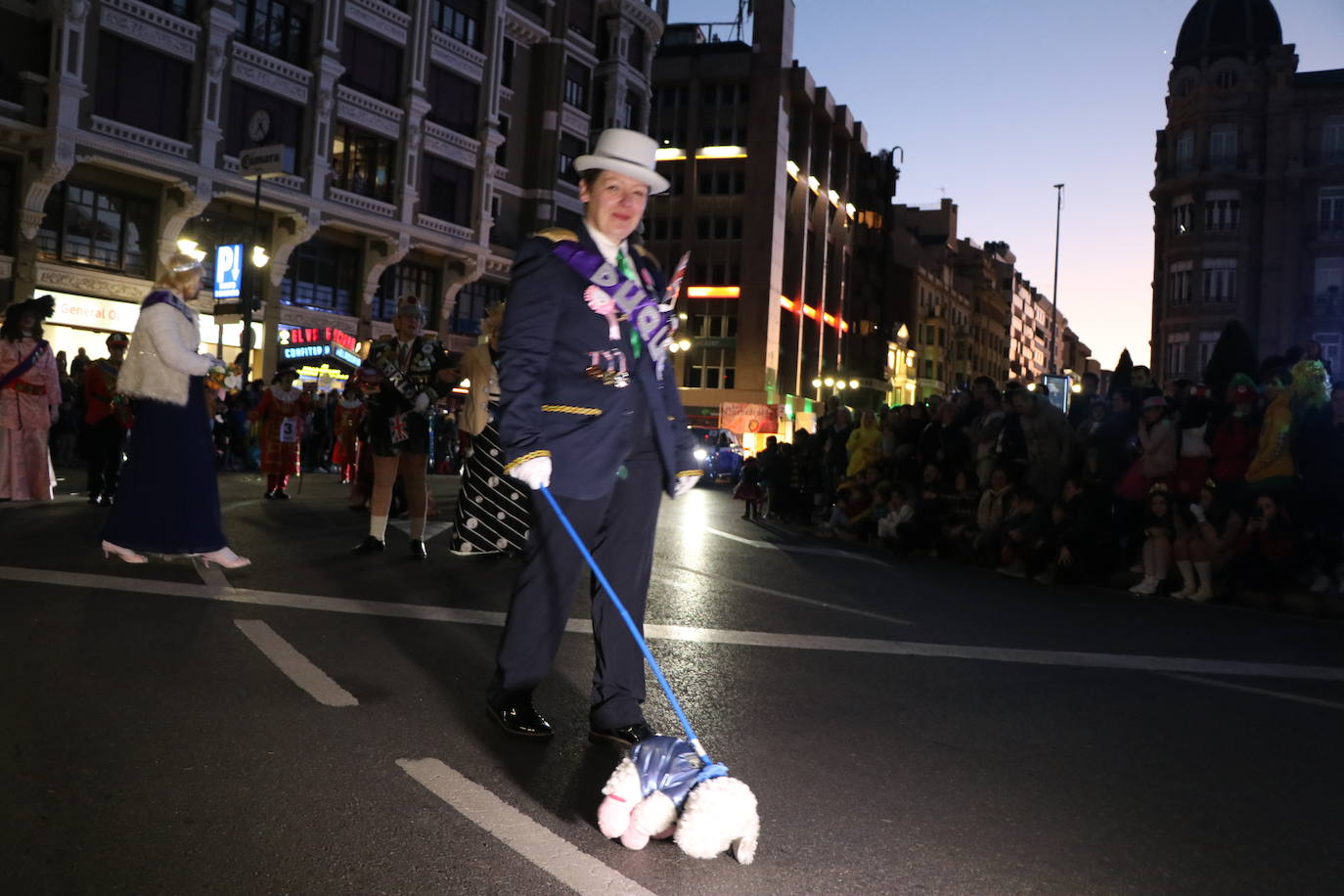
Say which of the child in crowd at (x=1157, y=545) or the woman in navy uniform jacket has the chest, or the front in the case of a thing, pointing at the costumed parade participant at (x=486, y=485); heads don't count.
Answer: the child in crowd

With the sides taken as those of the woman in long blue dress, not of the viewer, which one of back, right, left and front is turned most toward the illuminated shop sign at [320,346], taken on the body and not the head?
left

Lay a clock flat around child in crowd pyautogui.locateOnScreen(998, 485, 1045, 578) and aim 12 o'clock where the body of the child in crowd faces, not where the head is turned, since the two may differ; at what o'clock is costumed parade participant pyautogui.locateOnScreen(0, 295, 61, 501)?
The costumed parade participant is roughly at 1 o'clock from the child in crowd.

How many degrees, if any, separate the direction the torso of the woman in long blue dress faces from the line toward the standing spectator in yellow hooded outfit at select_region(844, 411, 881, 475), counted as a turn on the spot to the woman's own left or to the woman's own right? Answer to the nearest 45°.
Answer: approximately 45° to the woman's own left

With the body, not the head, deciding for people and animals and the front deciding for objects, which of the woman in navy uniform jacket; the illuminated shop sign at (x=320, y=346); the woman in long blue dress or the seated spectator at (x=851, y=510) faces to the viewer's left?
the seated spectator

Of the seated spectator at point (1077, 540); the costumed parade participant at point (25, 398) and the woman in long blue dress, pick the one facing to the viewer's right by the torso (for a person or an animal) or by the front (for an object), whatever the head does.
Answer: the woman in long blue dress

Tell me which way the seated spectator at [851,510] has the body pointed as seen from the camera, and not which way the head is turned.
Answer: to the viewer's left

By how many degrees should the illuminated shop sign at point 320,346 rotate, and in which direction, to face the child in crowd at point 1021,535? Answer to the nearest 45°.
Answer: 0° — it already faces them

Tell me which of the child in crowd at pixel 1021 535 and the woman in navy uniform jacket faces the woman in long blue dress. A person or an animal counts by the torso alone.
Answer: the child in crowd

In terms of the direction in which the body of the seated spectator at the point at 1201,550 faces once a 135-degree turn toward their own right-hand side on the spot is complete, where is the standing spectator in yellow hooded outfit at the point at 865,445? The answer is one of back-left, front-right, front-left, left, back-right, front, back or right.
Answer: front-left

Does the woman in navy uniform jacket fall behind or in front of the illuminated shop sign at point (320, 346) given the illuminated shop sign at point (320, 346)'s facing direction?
in front

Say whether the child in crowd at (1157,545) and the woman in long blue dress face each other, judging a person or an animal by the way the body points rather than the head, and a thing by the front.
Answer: yes

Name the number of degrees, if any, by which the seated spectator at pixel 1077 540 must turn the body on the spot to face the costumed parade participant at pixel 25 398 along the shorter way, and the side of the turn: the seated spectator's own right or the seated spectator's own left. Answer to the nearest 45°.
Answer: approximately 45° to the seated spectator's own right

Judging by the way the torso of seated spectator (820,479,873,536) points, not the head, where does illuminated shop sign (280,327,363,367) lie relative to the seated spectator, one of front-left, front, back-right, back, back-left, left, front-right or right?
front-right

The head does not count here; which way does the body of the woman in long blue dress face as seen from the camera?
to the viewer's right
